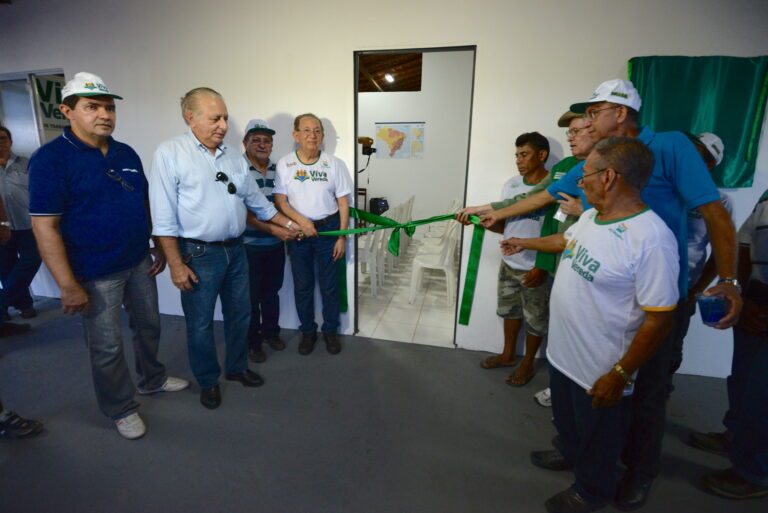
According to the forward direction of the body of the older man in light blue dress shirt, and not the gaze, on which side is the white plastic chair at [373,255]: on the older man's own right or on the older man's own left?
on the older man's own left

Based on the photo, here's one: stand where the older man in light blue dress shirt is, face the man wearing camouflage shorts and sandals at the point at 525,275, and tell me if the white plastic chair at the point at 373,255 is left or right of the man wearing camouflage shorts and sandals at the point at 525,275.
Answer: left

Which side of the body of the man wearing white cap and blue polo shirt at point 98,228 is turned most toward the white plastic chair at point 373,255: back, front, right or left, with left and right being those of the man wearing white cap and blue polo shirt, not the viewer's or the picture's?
left

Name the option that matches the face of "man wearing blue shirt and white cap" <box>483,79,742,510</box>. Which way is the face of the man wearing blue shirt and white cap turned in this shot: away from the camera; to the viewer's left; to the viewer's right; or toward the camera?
to the viewer's left

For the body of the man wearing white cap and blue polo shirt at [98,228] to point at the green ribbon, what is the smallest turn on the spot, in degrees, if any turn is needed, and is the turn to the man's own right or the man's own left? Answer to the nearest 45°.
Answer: approximately 45° to the man's own left

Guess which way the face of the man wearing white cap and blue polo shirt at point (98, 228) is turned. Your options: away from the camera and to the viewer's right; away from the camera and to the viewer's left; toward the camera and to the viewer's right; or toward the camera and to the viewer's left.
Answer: toward the camera and to the viewer's right

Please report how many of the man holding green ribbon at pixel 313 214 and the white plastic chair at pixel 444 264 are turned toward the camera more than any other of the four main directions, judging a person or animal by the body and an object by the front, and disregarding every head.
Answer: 1
